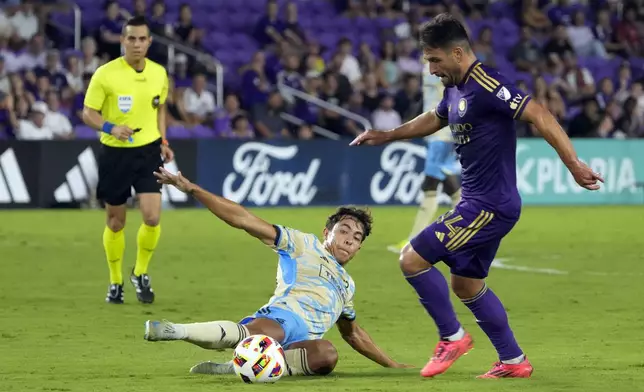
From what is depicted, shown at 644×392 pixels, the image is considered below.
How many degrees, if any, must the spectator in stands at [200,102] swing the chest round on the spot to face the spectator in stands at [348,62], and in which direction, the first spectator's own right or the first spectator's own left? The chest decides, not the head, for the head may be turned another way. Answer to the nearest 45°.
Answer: approximately 135° to the first spectator's own left

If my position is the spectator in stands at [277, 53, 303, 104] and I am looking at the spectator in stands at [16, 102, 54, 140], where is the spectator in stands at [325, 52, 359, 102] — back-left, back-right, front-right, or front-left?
back-left

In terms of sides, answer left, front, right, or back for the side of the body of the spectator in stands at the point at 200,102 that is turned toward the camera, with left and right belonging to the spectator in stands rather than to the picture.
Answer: front

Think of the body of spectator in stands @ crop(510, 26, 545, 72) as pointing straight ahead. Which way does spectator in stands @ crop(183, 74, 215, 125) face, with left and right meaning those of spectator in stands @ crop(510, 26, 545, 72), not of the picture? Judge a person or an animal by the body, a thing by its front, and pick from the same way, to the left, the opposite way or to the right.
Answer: the same way

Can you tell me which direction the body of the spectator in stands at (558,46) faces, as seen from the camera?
toward the camera

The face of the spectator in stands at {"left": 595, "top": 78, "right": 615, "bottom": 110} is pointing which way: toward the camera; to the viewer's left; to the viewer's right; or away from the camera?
toward the camera

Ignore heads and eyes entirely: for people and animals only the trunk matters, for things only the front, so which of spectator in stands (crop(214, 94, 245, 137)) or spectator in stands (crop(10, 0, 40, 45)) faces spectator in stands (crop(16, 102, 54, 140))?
spectator in stands (crop(10, 0, 40, 45))

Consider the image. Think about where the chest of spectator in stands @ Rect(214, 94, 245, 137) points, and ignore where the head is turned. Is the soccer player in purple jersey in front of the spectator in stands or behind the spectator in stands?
in front

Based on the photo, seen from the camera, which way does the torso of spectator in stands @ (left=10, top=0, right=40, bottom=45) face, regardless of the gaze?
toward the camera

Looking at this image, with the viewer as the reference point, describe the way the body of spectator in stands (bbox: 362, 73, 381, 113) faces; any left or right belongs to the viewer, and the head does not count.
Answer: facing the viewer

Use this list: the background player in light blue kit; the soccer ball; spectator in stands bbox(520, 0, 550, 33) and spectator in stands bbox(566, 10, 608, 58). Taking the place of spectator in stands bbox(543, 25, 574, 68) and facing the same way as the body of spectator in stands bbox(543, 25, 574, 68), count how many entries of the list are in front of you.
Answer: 2

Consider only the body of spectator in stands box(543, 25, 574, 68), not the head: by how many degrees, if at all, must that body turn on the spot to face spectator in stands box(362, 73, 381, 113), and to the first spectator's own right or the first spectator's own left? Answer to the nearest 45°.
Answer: approximately 45° to the first spectator's own right

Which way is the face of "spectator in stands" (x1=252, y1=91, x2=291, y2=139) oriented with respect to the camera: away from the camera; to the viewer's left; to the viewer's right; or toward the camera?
toward the camera

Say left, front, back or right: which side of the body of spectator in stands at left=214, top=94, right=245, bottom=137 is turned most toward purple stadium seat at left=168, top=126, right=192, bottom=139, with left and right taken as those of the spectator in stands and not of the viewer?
right
